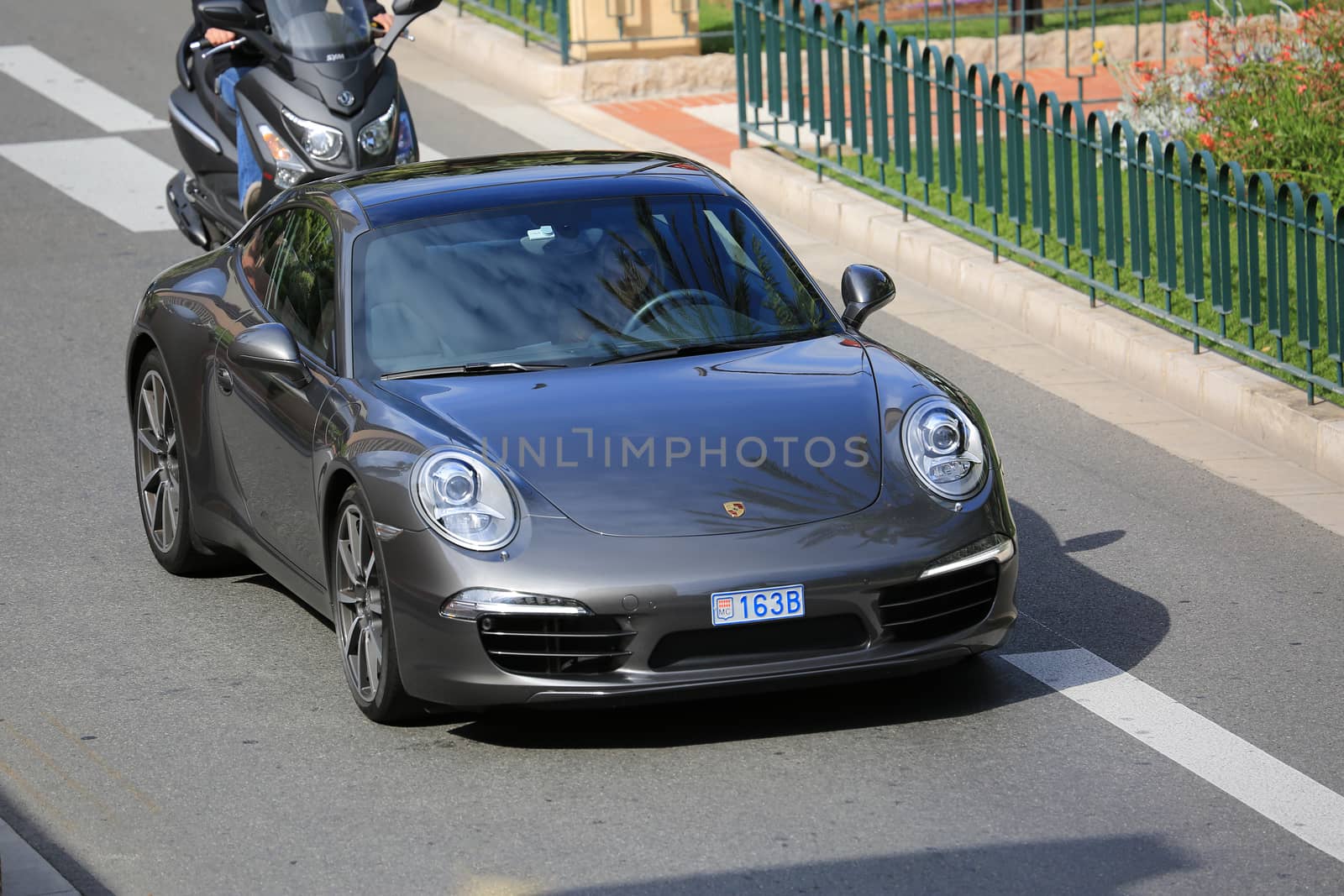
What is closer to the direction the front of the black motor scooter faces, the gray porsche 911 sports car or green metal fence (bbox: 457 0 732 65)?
the gray porsche 911 sports car

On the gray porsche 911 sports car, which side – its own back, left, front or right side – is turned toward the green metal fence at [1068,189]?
left

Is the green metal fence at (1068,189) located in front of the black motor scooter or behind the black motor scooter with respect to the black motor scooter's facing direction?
in front

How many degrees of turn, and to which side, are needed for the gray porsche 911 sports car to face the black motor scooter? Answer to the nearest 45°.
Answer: approximately 135° to its left

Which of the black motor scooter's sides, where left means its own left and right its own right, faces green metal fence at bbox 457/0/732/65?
left

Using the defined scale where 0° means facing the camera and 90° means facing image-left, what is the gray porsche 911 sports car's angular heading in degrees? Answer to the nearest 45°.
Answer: approximately 315°

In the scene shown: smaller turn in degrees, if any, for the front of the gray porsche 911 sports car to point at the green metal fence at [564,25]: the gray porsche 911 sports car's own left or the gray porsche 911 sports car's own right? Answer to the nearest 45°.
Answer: approximately 135° to the gray porsche 911 sports car's own left

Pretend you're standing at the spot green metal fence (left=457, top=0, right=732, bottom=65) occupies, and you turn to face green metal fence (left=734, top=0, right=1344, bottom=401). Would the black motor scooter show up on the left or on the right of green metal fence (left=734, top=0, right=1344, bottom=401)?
right

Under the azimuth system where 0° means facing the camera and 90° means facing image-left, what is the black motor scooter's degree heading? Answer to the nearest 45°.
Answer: approximately 315°

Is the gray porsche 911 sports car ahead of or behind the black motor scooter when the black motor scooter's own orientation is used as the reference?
ahead
